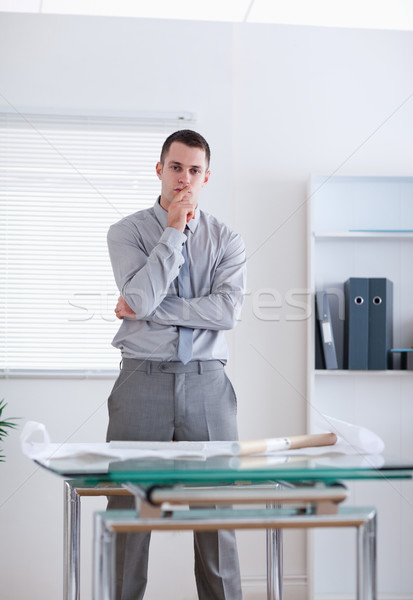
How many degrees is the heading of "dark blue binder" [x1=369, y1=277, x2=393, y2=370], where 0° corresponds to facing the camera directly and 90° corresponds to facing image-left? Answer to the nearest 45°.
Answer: approximately 0°

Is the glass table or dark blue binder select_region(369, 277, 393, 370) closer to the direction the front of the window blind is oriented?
the glass table

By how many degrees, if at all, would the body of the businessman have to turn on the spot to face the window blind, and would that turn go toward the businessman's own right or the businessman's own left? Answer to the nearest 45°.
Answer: approximately 135° to the businessman's own right

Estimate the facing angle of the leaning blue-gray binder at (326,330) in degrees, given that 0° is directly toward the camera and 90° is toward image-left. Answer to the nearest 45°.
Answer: approximately 0°

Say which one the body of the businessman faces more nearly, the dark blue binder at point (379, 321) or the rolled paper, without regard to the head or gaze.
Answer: the rolled paper

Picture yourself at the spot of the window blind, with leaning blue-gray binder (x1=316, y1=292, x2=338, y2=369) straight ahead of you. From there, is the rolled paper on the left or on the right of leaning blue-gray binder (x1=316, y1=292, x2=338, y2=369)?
right
